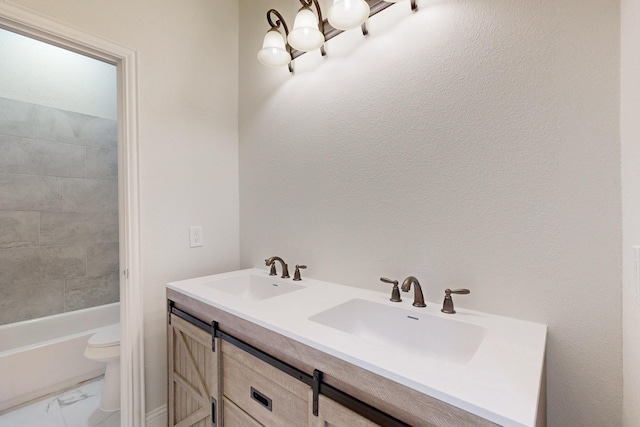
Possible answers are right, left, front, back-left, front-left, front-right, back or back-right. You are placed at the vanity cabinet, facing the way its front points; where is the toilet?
right

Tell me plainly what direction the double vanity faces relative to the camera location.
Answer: facing the viewer and to the left of the viewer

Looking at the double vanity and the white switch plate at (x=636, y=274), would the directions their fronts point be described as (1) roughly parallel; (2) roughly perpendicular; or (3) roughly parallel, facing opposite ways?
roughly perpendicular

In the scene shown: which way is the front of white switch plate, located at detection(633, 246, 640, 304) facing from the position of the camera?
facing to the left of the viewer

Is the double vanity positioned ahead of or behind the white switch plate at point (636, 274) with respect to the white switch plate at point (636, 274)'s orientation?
ahead

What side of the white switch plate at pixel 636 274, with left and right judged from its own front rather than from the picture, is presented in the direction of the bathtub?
front

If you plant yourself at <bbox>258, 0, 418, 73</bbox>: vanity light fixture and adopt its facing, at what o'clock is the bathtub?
The bathtub is roughly at 2 o'clock from the vanity light fixture.

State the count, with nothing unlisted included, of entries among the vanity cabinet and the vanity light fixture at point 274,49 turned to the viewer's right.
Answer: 0

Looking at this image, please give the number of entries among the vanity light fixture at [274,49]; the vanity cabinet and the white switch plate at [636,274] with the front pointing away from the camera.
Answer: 0

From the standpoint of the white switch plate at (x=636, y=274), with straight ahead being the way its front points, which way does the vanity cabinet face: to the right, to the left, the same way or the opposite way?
to the left

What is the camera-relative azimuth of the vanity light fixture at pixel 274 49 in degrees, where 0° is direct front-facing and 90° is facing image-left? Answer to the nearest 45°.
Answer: approximately 45°

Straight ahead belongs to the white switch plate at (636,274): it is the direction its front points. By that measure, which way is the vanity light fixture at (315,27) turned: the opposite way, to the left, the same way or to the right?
to the left

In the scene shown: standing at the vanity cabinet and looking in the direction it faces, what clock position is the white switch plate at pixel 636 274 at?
The white switch plate is roughly at 8 o'clock from the vanity cabinet.

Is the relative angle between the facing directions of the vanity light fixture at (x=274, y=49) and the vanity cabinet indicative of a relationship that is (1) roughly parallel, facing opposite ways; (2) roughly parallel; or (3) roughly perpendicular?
roughly parallel
